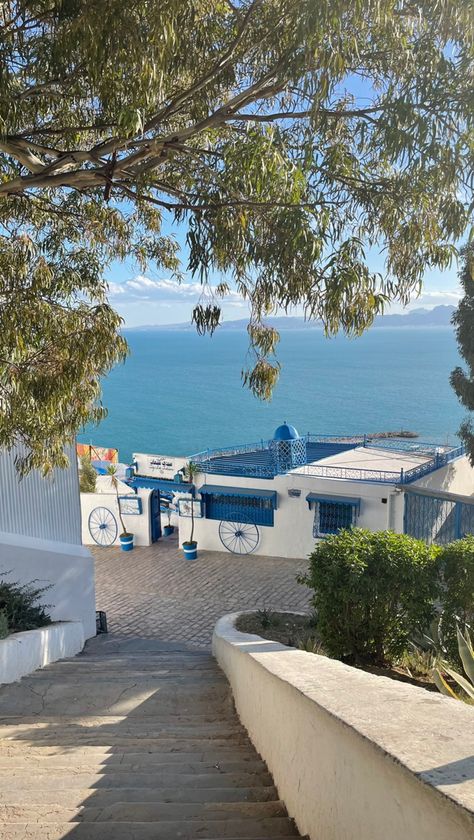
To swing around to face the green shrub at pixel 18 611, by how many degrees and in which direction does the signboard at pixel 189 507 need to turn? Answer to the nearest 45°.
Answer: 0° — it already faces it

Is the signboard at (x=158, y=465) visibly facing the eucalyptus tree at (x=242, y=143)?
yes

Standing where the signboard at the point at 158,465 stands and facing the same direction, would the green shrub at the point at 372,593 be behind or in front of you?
in front

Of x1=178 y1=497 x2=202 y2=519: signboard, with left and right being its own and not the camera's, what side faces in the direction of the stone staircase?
front

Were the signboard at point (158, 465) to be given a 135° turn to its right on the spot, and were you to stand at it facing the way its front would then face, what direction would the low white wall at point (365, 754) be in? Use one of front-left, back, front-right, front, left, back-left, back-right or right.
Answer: back-left

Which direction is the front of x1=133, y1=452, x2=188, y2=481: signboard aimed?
toward the camera

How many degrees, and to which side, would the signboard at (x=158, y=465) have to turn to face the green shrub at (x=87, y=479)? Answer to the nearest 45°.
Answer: approximately 135° to its right

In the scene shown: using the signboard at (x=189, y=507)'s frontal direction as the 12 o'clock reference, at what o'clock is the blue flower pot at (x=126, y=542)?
The blue flower pot is roughly at 4 o'clock from the signboard.

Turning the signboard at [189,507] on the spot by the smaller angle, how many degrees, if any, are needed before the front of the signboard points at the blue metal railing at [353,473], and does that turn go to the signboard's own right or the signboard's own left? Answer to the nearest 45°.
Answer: approximately 45° to the signboard's own left

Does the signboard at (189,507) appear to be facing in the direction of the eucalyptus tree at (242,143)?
yes

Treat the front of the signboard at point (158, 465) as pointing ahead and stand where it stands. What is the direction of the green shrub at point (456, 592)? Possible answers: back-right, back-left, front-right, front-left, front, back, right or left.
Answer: front

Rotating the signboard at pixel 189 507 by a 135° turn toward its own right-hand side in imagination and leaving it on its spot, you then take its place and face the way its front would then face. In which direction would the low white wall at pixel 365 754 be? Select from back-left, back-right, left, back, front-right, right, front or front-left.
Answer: back-left

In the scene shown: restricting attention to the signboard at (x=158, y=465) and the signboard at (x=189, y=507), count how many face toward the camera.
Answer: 2

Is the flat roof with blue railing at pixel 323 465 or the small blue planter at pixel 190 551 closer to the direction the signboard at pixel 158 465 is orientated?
the small blue planter

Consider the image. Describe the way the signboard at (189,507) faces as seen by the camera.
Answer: facing the viewer

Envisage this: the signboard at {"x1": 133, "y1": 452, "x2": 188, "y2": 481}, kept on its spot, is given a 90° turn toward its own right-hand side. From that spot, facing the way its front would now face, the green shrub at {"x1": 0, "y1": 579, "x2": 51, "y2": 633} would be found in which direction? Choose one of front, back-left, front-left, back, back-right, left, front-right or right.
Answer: left
